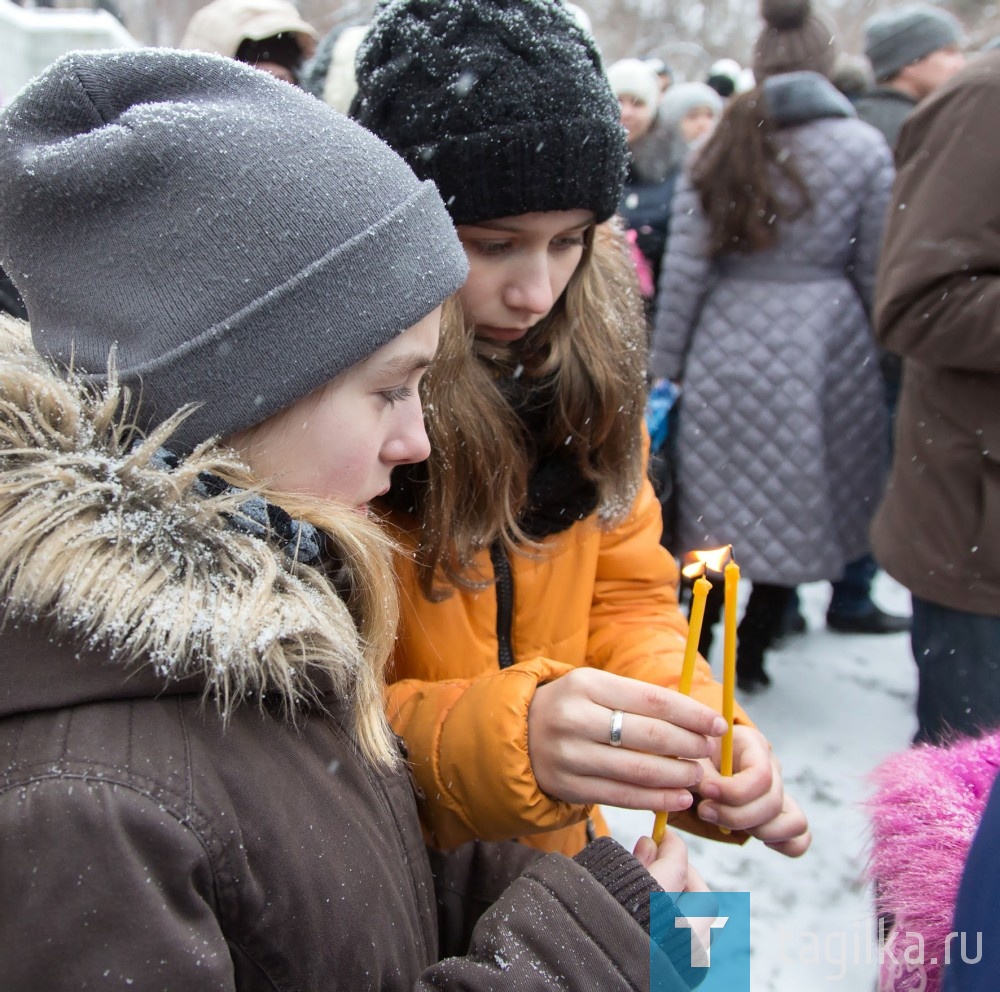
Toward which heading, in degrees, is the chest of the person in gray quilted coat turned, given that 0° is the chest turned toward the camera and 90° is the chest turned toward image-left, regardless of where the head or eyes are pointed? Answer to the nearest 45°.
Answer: approximately 180°

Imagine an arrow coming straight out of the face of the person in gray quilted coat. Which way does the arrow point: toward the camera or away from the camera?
away from the camera

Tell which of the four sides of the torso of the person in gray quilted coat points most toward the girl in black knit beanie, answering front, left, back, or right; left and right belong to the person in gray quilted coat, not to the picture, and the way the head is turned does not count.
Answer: back
